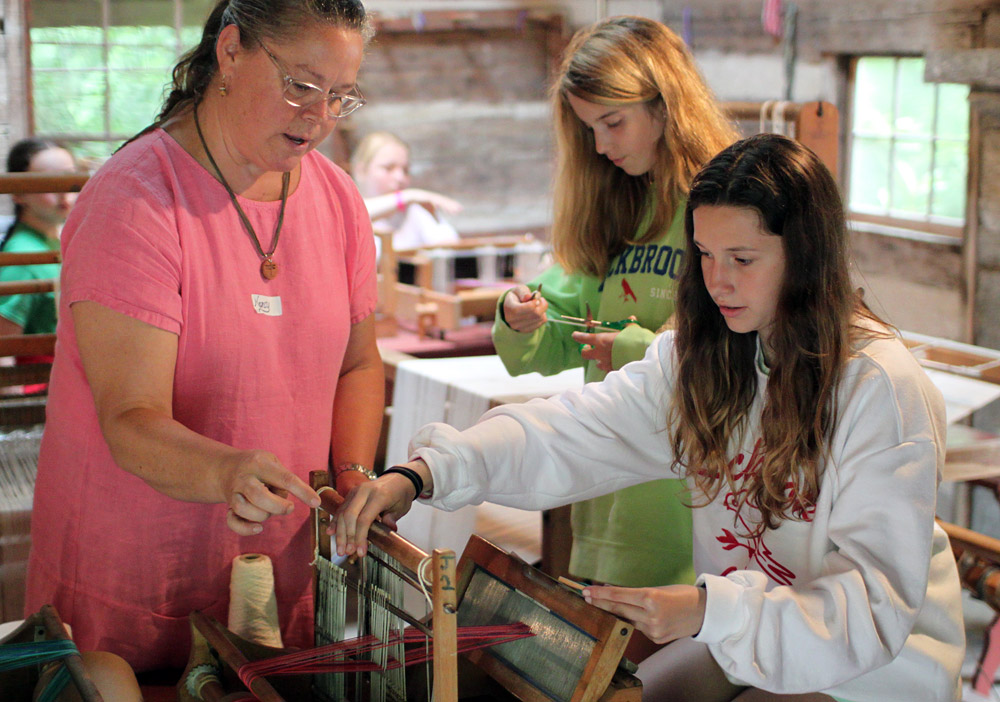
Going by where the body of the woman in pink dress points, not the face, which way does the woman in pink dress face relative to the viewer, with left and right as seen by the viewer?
facing the viewer and to the right of the viewer

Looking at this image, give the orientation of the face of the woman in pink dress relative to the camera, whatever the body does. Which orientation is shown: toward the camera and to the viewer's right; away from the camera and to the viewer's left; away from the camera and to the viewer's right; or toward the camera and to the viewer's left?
toward the camera and to the viewer's right

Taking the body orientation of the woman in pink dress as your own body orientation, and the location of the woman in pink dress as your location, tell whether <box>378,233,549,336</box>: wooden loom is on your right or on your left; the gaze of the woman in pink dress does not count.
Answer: on your left

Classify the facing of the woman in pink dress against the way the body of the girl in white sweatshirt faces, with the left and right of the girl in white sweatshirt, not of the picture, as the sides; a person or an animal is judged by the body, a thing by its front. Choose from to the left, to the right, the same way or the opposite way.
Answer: to the left

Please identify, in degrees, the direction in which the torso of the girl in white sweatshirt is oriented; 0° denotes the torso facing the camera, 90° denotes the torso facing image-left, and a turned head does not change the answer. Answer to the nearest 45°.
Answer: approximately 45°

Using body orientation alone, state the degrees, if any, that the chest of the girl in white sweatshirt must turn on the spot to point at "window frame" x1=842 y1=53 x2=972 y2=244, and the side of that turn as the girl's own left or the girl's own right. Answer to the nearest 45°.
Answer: approximately 135° to the girl's own right

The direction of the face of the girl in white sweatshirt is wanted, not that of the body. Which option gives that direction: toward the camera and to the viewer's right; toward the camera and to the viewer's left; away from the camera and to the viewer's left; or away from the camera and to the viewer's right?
toward the camera and to the viewer's left

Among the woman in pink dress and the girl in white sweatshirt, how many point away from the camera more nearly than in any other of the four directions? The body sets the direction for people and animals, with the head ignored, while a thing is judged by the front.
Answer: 0
